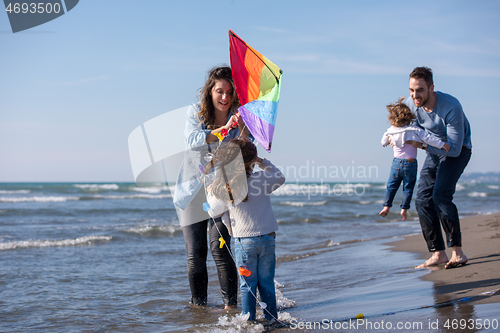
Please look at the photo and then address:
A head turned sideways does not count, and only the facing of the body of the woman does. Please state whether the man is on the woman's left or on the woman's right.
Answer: on the woman's left

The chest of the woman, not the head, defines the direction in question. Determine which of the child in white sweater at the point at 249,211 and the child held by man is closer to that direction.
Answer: the child in white sweater

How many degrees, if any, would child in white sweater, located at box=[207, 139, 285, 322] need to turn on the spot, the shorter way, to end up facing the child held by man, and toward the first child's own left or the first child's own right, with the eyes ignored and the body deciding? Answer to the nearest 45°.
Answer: approximately 45° to the first child's own right

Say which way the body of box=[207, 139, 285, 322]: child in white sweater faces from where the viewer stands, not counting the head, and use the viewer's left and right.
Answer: facing away from the viewer

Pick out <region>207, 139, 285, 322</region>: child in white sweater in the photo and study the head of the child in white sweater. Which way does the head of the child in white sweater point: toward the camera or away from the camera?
away from the camera

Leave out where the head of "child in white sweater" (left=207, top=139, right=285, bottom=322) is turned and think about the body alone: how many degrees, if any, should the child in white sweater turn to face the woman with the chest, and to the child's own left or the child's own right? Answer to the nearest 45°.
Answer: approximately 45° to the child's own left
